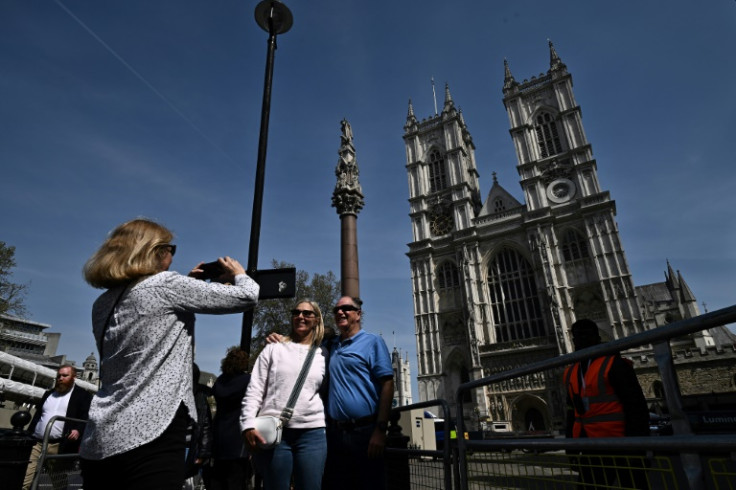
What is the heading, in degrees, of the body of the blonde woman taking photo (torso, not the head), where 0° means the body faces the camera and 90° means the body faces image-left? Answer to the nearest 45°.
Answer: approximately 225°

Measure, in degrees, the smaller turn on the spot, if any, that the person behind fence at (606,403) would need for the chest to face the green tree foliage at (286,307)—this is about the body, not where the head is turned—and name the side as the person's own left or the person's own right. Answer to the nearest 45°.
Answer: approximately 90° to the person's own right

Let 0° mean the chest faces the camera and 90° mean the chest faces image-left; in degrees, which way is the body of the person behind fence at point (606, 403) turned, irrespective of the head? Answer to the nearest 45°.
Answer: approximately 45°

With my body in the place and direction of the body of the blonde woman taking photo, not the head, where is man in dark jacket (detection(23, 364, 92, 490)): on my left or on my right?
on my left

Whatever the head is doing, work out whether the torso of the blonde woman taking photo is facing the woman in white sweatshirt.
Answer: yes

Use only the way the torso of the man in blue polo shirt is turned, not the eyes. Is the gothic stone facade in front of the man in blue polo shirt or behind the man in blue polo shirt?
behind

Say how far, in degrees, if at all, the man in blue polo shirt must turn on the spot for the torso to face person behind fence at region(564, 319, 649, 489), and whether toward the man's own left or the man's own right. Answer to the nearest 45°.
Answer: approximately 135° to the man's own left
